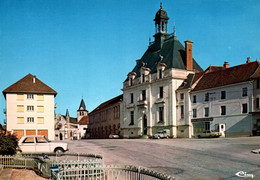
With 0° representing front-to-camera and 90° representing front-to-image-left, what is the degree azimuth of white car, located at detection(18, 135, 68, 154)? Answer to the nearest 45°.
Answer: approximately 270°

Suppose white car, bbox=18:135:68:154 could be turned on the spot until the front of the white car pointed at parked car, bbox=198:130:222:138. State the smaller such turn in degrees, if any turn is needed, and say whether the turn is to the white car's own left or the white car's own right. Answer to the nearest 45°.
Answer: approximately 45° to the white car's own left

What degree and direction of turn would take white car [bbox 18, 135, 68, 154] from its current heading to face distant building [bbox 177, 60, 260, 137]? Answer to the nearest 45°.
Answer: approximately 45° to its left

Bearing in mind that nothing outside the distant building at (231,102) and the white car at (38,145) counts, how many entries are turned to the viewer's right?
1
